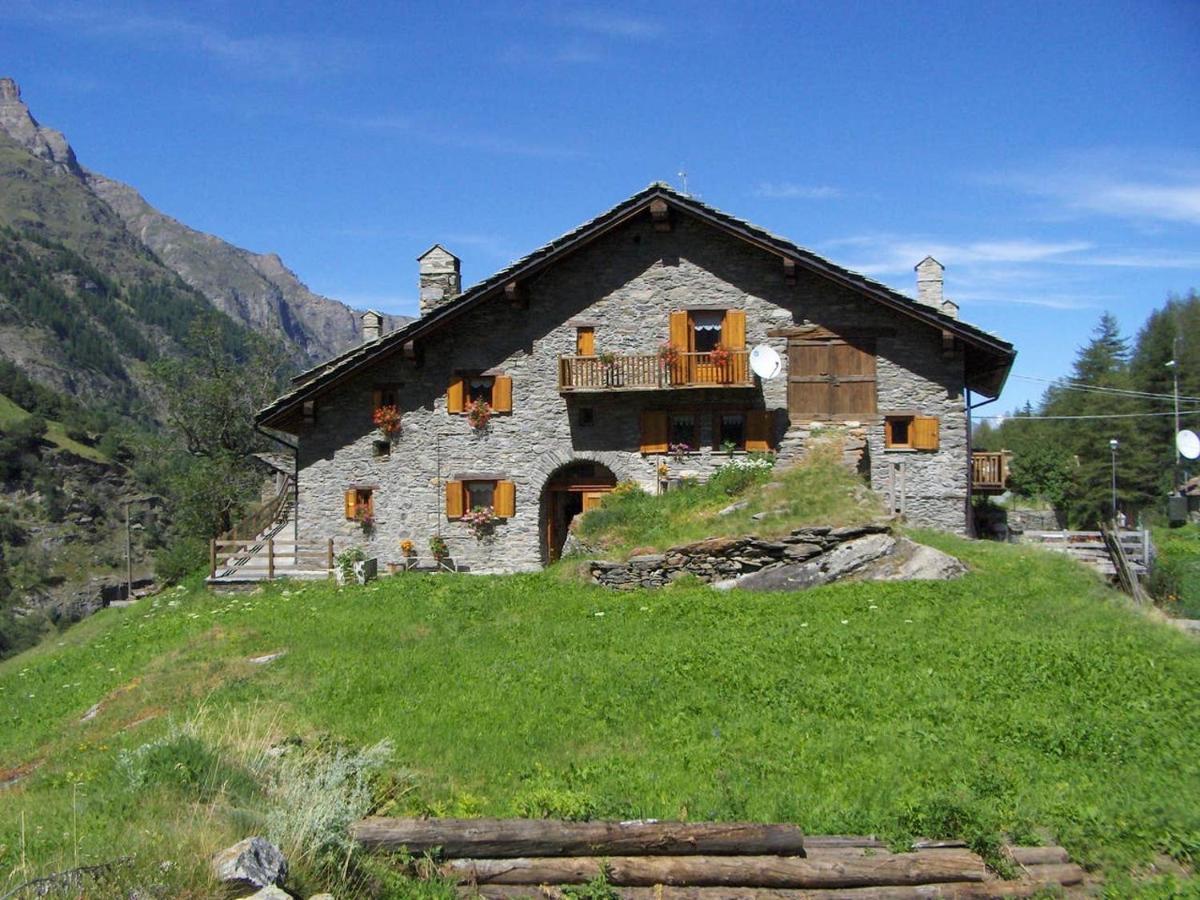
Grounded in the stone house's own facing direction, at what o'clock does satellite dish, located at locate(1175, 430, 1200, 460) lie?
The satellite dish is roughly at 8 o'clock from the stone house.

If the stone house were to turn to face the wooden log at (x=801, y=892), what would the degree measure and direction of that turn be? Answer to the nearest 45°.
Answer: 0° — it already faces it

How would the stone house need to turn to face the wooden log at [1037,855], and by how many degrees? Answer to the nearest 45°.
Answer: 0° — it already faces it

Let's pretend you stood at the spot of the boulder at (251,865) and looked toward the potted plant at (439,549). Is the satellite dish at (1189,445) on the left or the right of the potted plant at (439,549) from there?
right

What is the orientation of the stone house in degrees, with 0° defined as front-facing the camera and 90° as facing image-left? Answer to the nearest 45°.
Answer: approximately 0°

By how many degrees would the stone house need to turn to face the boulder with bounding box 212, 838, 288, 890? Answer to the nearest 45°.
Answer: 0° — it already faces it

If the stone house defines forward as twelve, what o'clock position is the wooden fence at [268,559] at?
The wooden fence is roughly at 3 o'clock from the stone house.

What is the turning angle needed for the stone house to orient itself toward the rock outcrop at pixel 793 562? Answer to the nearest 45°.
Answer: approximately 45° to its left

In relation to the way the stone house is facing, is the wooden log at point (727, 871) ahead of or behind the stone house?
ahead
